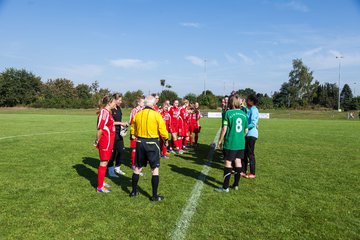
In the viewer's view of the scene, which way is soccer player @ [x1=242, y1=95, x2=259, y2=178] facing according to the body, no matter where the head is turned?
to the viewer's left

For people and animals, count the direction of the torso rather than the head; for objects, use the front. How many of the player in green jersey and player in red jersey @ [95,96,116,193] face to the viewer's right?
1

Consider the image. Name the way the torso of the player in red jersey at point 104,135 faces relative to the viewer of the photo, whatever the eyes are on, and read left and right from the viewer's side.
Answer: facing to the right of the viewer

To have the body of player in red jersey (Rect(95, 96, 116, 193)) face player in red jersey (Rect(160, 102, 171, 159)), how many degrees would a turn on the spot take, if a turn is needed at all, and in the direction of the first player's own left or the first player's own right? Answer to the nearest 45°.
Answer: approximately 45° to the first player's own left

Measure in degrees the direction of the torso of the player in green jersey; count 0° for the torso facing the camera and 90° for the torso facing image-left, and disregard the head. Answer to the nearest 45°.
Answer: approximately 135°

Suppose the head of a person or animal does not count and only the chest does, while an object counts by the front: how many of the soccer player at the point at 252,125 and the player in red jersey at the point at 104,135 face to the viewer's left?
1

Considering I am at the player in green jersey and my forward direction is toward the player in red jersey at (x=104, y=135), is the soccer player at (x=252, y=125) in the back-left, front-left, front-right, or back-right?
back-right

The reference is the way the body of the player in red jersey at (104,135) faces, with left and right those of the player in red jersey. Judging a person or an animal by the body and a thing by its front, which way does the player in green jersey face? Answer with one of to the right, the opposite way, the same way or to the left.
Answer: to the left

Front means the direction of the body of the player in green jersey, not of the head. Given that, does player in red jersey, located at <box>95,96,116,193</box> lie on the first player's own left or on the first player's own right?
on the first player's own left

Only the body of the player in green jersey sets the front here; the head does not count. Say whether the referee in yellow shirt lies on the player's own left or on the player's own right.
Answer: on the player's own left
